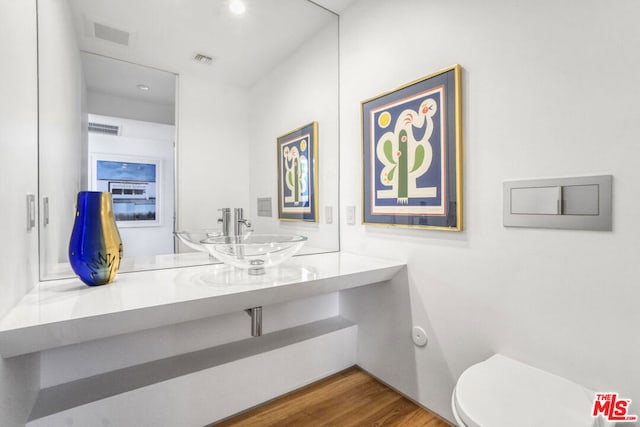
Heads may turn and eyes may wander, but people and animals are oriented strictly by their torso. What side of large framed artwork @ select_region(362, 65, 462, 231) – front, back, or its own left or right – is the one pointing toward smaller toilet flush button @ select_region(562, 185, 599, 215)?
left

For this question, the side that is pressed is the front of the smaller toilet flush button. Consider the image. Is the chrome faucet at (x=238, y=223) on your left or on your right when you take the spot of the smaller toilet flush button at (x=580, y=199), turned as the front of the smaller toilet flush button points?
on your right

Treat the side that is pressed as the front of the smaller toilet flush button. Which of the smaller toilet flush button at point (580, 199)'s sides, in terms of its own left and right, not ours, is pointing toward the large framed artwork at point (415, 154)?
right

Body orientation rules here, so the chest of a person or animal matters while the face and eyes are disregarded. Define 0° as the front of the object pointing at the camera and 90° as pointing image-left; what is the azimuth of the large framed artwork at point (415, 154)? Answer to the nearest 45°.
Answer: approximately 45°

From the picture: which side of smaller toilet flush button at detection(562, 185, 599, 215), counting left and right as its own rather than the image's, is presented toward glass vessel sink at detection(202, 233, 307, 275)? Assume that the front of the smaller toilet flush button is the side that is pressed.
right

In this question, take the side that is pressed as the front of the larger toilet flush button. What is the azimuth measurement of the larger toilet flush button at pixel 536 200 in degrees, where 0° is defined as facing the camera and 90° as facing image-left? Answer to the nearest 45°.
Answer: approximately 0°

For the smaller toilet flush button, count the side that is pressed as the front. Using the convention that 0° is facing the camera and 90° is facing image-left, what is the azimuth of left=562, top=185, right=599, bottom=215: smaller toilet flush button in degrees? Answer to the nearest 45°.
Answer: approximately 0°

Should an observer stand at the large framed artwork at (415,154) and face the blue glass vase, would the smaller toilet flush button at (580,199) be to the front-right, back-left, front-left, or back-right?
back-left
